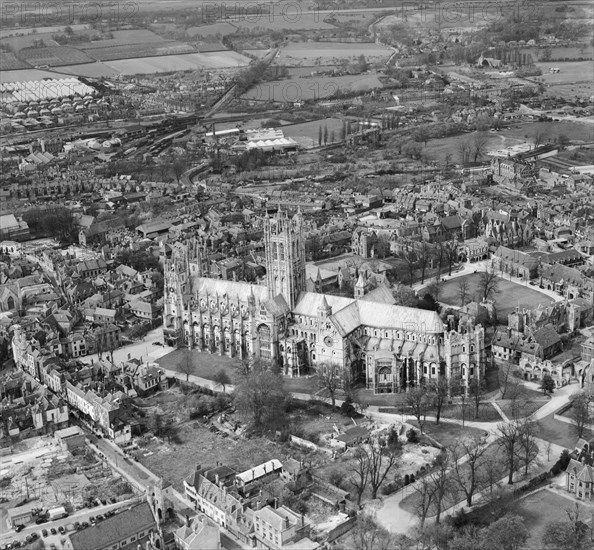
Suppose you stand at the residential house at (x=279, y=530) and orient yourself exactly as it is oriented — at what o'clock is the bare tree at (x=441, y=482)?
The bare tree is roughly at 7 o'clock from the residential house.

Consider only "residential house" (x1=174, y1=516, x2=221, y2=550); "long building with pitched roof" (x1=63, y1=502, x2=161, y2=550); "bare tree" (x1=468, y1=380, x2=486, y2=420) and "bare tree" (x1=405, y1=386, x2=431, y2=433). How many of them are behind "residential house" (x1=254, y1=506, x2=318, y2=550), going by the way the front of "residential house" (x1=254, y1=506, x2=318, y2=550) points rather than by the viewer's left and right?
2

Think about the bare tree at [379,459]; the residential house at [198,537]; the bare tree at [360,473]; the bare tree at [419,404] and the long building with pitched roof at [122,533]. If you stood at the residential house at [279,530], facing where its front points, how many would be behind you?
3

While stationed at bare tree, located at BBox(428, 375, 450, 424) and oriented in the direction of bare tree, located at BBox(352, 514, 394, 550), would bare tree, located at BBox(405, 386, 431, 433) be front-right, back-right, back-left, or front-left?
front-right

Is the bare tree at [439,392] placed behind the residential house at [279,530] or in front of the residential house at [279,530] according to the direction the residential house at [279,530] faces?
behind

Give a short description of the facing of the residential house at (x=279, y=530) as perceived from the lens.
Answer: facing the viewer and to the left of the viewer

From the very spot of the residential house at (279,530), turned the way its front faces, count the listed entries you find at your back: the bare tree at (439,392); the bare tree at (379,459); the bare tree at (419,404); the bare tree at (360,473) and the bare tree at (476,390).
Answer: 5

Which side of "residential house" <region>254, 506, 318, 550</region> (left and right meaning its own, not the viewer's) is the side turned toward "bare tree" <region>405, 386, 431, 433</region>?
back

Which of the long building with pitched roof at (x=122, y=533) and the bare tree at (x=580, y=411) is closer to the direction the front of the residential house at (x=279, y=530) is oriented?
the long building with pitched roof

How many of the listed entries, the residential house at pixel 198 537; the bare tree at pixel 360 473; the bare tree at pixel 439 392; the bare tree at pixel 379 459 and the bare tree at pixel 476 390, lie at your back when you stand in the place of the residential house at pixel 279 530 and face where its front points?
4

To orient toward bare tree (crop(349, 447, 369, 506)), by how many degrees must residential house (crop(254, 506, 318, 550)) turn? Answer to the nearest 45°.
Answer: approximately 180°

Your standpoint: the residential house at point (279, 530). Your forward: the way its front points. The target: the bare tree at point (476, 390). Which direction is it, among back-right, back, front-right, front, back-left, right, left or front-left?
back

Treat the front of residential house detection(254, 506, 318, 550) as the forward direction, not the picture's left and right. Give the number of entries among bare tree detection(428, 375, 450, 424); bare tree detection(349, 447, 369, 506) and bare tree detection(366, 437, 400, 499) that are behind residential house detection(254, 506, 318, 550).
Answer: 3

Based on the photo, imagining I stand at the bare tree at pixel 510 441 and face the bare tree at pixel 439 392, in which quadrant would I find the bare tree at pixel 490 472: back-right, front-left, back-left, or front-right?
back-left

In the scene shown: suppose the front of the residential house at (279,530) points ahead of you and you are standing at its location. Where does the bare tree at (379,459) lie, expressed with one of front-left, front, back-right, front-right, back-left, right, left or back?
back
